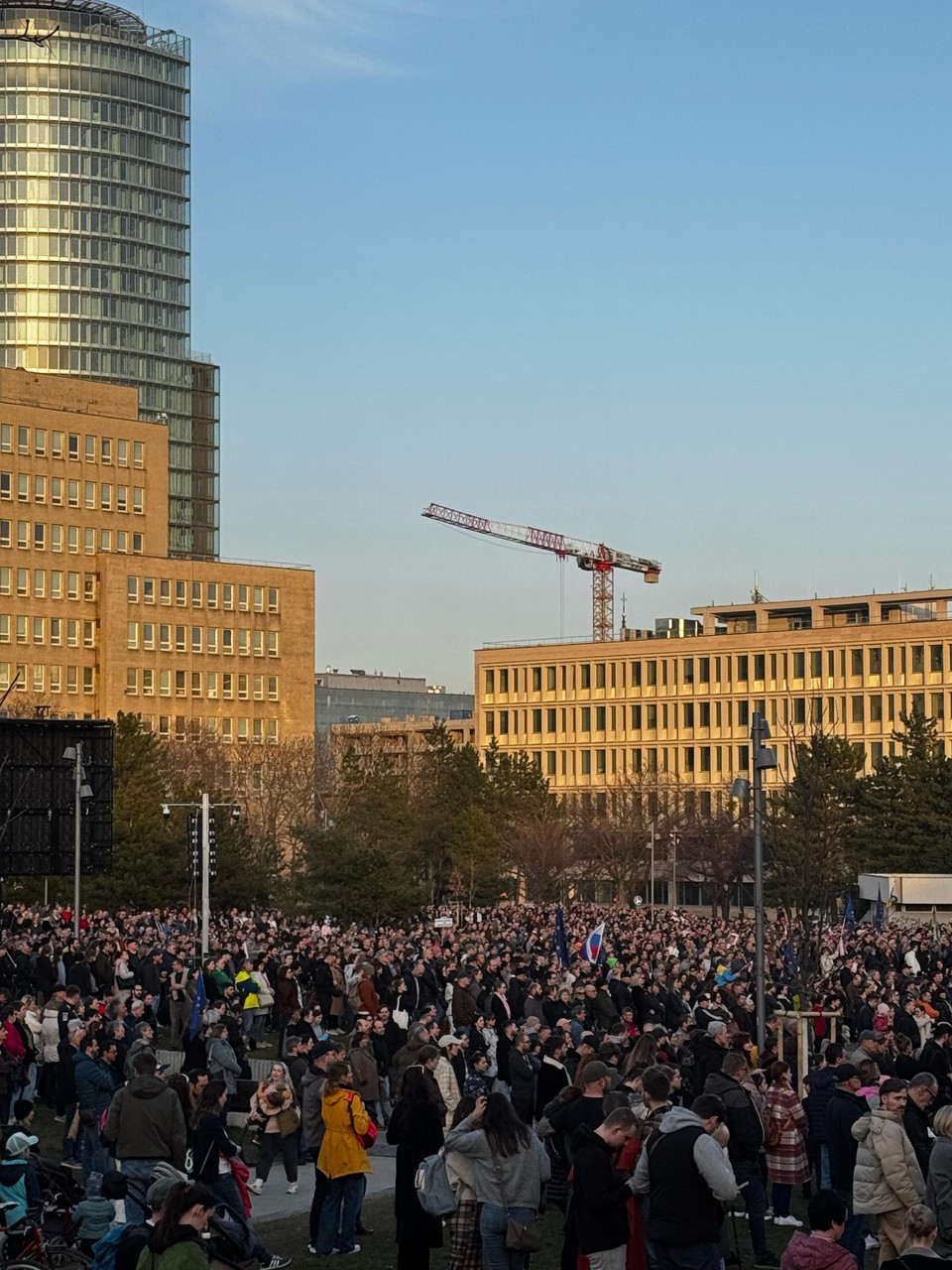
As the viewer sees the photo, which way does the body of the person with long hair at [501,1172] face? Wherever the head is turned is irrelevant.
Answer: away from the camera

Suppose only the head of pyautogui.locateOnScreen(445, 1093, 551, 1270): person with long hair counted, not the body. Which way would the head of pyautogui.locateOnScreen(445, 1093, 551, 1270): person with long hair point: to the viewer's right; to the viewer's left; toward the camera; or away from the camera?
away from the camera

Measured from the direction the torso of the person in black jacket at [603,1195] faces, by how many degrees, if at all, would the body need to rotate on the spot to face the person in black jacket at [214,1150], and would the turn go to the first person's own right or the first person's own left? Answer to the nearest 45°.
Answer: approximately 135° to the first person's own left

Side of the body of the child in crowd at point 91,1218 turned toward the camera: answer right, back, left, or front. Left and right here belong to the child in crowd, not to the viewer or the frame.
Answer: back

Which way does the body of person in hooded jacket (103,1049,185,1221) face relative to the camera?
away from the camera
